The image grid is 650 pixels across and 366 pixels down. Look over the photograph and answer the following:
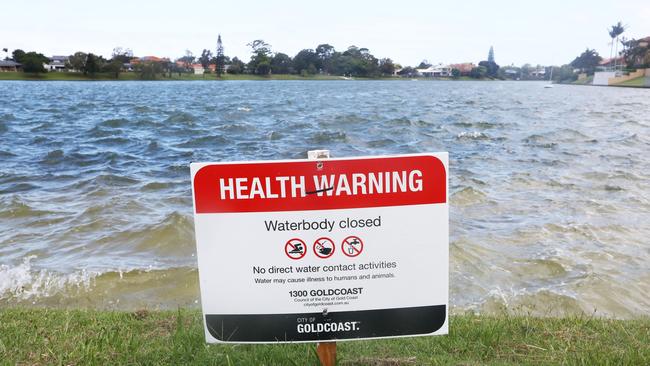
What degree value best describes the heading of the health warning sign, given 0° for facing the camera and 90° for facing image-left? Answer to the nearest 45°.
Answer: approximately 0°
